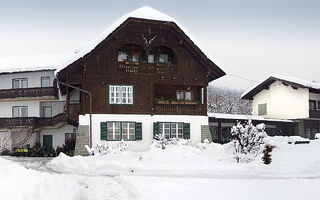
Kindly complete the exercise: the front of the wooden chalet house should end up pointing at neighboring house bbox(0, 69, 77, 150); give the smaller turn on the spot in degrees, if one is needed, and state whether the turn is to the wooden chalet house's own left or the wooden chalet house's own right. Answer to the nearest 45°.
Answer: approximately 135° to the wooden chalet house's own right

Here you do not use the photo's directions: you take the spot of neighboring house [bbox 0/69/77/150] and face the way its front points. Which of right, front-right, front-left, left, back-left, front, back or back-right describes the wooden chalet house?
front-left

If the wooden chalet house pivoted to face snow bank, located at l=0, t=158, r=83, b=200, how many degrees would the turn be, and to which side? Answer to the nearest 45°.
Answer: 0° — it already faces it

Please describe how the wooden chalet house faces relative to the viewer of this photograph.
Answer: facing the viewer

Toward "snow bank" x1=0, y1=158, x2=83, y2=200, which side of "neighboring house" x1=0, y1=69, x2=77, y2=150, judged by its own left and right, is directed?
front

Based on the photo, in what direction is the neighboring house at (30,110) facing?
toward the camera

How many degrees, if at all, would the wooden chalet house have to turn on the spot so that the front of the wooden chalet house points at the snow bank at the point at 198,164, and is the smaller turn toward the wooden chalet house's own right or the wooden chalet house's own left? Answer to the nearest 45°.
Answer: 0° — it already faces it

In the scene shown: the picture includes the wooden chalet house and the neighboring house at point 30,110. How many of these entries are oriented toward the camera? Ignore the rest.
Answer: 2

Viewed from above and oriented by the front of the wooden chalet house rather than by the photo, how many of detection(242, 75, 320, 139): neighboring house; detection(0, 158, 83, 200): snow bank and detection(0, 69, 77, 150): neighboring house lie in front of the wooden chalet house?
1

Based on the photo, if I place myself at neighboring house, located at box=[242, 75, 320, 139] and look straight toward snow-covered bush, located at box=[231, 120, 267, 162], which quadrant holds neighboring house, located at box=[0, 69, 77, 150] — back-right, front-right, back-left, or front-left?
front-right

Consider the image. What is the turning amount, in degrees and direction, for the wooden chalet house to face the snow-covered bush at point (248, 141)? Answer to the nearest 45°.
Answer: approximately 45° to its left

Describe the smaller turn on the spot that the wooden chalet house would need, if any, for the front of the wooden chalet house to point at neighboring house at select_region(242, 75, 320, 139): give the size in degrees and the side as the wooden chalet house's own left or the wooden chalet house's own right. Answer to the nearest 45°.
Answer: approximately 135° to the wooden chalet house's own left
